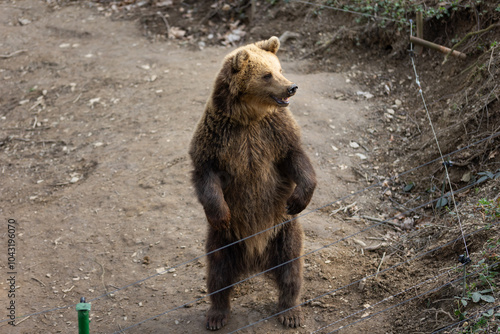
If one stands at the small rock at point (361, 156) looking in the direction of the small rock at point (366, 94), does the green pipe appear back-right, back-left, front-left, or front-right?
back-left

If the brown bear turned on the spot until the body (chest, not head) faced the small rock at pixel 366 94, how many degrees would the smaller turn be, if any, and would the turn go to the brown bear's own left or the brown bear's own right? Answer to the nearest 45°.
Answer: approximately 180°

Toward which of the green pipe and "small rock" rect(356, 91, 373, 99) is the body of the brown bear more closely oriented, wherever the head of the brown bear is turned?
the green pipe

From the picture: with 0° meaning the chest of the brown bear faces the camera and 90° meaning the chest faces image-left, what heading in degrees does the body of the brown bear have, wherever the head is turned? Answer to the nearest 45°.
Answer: approximately 0°

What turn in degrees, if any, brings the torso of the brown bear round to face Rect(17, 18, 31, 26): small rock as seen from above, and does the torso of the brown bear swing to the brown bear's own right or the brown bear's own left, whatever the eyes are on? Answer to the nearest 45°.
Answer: approximately 135° to the brown bear's own right

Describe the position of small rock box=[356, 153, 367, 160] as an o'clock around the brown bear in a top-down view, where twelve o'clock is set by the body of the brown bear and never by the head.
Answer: The small rock is roughly at 7 o'clock from the brown bear.
